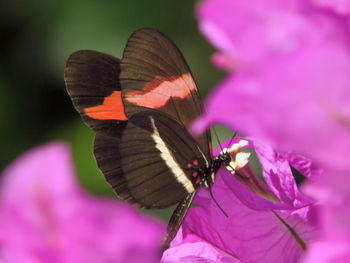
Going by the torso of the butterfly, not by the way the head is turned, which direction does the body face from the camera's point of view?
to the viewer's right
